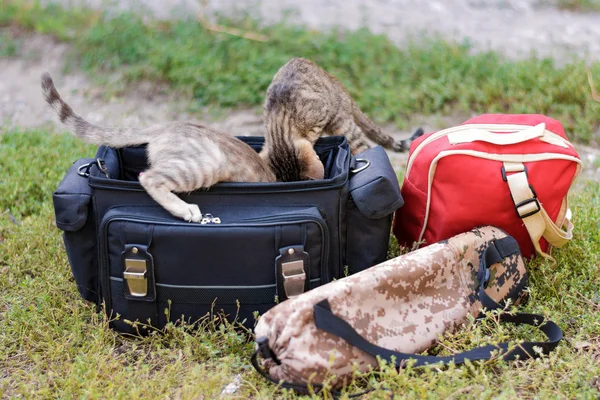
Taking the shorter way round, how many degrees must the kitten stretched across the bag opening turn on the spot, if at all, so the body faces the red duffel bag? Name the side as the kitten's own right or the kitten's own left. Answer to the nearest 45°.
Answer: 0° — it already faces it

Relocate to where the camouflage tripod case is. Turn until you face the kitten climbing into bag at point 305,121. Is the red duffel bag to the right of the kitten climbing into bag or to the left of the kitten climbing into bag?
right

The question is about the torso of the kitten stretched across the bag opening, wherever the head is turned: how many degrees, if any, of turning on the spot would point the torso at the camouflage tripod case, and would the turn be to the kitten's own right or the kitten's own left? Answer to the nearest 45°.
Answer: approximately 45° to the kitten's own right

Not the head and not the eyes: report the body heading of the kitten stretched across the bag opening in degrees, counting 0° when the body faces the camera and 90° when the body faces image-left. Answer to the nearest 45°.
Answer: approximately 270°

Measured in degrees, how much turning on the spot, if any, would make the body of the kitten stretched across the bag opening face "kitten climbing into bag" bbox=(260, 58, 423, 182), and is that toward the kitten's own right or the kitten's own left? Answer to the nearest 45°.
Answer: approximately 45° to the kitten's own left

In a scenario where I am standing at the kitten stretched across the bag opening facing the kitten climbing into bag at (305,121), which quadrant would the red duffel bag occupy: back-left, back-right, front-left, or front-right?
front-right
